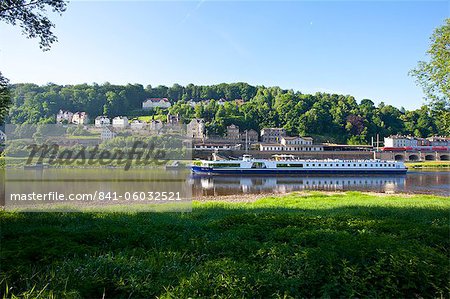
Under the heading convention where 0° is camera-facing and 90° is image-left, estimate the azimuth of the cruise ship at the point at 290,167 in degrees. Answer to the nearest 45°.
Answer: approximately 90°

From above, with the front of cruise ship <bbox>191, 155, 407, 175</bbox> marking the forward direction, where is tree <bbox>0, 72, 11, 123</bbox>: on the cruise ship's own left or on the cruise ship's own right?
on the cruise ship's own left
